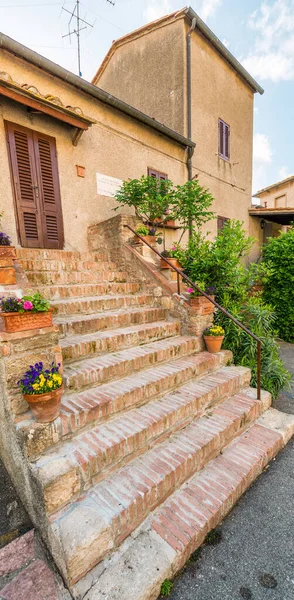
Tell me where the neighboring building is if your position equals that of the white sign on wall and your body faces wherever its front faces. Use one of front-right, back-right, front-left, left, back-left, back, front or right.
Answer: left

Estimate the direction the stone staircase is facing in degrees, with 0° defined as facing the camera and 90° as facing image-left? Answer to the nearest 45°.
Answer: approximately 315°

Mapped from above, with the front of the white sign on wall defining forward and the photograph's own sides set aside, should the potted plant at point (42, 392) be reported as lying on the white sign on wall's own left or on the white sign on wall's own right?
on the white sign on wall's own right

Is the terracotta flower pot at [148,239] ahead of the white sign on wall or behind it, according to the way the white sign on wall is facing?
ahead

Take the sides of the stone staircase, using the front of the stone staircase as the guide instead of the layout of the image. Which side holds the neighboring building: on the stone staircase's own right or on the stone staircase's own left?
on the stone staircase's own left

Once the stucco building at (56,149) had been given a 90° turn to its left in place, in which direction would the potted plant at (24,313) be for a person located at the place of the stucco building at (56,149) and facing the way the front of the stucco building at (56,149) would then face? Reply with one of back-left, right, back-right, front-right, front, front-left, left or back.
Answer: back-right

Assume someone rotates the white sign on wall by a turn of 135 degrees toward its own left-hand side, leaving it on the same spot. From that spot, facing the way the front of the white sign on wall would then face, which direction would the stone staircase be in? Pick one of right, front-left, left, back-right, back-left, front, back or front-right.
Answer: back

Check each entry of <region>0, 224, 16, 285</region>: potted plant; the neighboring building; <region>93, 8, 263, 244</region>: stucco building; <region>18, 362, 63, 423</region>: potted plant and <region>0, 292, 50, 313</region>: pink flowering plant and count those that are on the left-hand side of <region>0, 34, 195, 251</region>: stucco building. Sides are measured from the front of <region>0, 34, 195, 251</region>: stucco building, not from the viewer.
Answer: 2

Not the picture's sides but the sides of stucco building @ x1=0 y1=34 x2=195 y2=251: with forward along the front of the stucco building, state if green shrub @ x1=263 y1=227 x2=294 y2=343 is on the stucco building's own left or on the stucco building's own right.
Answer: on the stucco building's own left

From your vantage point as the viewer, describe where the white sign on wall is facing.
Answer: facing the viewer and to the right of the viewer

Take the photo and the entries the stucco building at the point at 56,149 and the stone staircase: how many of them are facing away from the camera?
0

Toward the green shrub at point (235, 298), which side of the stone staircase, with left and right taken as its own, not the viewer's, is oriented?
left

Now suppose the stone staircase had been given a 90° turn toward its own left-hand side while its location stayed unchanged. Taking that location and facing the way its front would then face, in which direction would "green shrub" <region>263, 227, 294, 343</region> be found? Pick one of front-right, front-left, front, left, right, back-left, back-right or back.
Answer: front
